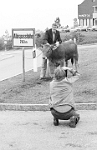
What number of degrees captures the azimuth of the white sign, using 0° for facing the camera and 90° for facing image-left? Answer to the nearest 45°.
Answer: approximately 0°

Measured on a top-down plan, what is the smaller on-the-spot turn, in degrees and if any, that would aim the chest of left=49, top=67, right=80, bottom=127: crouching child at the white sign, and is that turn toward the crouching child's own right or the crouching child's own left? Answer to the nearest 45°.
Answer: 0° — they already face it

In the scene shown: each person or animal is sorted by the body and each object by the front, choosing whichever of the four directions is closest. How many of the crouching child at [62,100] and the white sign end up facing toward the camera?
1

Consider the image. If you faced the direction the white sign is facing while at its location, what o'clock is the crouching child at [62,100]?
The crouching child is roughly at 12 o'clock from the white sign.

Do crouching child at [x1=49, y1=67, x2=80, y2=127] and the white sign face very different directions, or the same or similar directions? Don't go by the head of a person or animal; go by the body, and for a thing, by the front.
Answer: very different directions

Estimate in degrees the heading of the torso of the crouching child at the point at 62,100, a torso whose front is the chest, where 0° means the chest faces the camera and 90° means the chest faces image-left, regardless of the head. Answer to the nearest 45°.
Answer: approximately 180°
